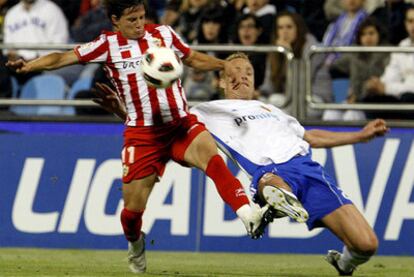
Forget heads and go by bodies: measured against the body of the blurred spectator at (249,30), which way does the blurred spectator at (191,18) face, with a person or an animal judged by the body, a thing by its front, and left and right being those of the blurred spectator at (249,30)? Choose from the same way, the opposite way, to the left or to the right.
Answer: the same way

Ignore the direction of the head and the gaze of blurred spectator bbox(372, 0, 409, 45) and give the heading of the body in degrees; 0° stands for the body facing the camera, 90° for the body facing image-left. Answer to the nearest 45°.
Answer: approximately 0°

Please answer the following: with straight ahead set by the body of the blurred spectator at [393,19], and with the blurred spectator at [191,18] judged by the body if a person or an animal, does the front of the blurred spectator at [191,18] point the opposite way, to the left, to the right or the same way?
the same way

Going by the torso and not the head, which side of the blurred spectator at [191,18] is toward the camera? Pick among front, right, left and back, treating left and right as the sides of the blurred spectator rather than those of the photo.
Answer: front

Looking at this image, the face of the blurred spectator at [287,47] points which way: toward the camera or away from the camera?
toward the camera

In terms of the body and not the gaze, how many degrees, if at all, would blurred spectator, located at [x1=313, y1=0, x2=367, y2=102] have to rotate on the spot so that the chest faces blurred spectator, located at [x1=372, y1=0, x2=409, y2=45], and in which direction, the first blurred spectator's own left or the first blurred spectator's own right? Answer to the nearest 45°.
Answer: approximately 135° to the first blurred spectator's own left

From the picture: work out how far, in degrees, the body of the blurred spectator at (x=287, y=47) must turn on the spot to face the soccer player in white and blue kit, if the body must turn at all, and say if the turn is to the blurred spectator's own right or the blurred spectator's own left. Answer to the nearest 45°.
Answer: approximately 45° to the blurred spectator's own left

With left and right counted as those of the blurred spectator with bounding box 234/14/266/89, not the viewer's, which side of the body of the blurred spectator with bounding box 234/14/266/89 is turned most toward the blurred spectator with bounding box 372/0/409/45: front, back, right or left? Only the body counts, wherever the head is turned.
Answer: left

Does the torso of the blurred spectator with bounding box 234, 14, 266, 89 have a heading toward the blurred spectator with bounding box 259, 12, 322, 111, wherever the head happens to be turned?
no

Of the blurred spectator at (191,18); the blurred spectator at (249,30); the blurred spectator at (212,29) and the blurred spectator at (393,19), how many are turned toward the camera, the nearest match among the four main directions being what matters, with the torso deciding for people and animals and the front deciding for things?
4

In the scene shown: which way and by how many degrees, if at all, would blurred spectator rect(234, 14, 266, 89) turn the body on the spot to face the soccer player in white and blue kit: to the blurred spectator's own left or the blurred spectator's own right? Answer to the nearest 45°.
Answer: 0° — they already face them

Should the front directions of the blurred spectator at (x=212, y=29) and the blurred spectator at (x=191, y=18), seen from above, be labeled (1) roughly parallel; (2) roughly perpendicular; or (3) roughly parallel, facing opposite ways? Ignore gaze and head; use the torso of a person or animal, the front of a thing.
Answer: roughly parallel

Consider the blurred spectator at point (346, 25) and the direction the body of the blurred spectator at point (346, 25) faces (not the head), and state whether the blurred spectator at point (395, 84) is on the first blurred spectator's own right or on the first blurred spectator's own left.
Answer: on the first blurred spectator's own left

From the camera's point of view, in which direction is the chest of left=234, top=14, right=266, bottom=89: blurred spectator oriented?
toward the camera

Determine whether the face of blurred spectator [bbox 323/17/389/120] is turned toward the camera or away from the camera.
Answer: toward the camera
